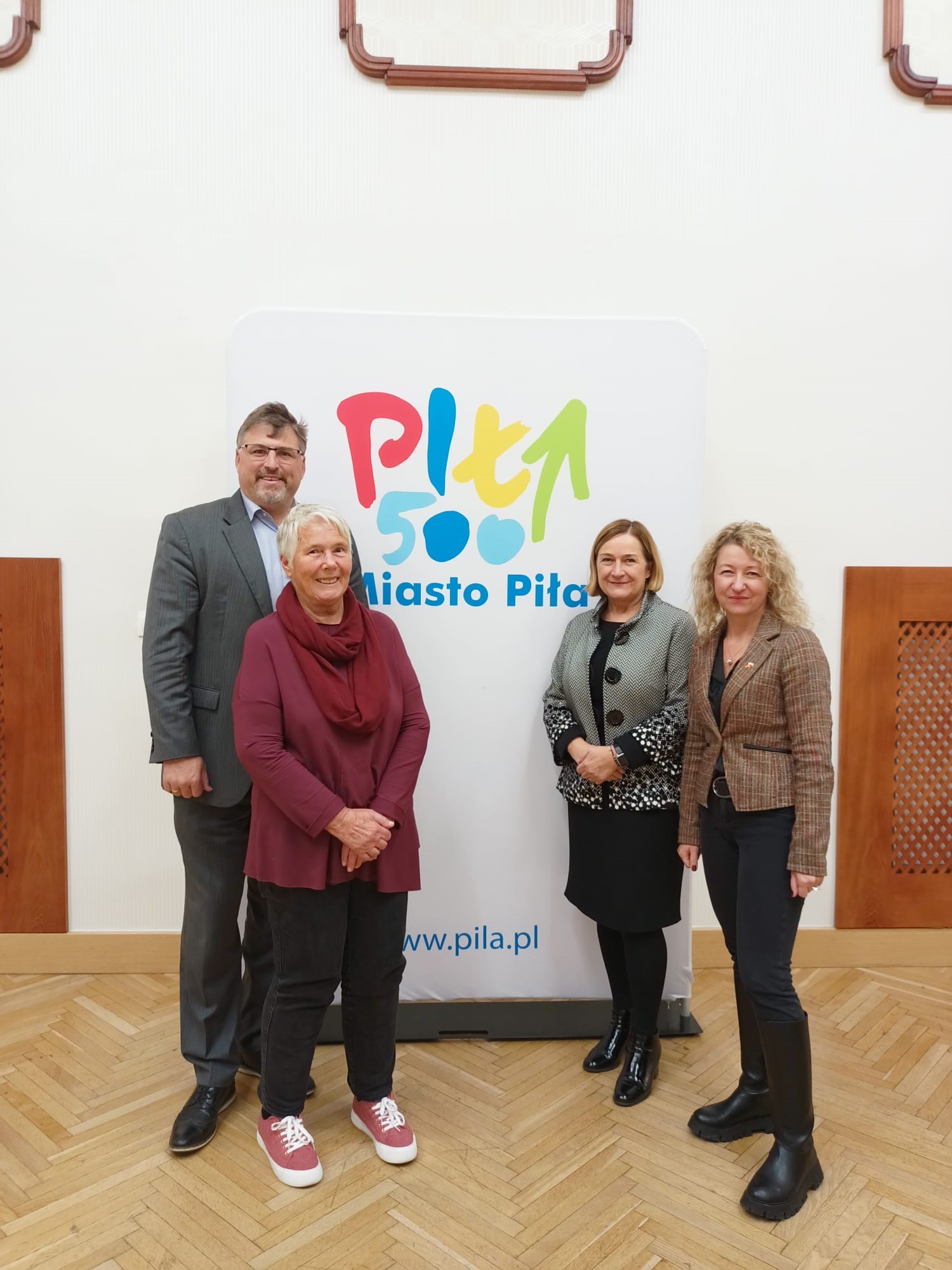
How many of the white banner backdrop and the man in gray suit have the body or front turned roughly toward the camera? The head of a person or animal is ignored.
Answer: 2

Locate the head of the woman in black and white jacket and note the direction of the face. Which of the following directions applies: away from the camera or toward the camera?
toward the camera

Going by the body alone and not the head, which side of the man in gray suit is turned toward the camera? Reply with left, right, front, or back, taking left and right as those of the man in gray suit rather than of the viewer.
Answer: front

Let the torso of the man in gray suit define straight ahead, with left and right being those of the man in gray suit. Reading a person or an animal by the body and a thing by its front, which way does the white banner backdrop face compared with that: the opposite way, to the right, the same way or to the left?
the same way

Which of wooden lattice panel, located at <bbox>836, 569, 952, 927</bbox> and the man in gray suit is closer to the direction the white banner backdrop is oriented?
the man in gray suit

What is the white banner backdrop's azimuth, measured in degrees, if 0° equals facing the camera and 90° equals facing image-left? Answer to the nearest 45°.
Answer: approximately 0°

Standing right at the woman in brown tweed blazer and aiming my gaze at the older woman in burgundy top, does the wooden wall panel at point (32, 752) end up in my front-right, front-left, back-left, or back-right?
front-right

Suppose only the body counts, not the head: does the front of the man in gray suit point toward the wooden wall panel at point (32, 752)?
no

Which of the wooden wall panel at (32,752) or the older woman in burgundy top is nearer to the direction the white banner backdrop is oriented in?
the older woman in burgundy top

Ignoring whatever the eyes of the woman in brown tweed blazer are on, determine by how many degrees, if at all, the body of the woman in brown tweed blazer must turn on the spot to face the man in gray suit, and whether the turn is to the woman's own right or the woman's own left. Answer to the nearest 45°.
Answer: approximately 45° to the woman's own right

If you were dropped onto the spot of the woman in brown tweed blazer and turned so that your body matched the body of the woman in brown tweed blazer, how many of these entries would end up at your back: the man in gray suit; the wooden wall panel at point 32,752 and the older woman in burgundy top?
0

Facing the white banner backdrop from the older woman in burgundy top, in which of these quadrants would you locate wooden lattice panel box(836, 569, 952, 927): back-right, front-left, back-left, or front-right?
front-right

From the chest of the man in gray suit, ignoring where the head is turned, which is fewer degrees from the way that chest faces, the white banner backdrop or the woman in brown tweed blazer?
the woman in brown tweed blazer

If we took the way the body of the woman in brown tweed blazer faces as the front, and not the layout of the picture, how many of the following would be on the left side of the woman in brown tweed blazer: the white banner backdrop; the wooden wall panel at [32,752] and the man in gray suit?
0

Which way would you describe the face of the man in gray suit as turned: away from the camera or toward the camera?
toward the camera

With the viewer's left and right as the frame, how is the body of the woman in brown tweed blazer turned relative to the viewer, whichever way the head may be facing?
facing the viewer and to the left of the viewer

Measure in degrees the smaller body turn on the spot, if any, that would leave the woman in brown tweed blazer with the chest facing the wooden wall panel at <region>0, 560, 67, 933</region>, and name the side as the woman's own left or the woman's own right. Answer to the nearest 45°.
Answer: approximately 45° to the woman's own right

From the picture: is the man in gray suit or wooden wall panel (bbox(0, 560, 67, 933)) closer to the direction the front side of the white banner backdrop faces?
the man in gray suit

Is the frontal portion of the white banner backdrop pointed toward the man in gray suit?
no
